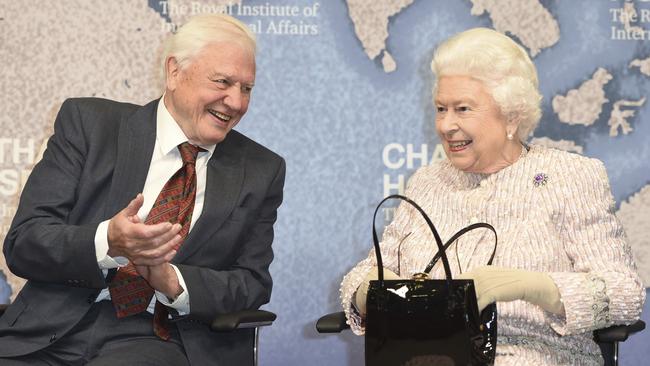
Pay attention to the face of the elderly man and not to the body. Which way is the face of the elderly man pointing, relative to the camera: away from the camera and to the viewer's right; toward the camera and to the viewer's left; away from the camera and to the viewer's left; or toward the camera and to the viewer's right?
toward the camera and to the viewer's right

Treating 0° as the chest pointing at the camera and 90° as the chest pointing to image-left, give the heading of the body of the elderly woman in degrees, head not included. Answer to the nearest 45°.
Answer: approximately 45°

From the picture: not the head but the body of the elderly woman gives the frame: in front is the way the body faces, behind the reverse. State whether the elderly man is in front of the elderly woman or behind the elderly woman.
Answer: in front

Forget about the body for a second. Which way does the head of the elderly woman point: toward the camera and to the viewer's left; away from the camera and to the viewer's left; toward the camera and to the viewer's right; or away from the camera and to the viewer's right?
toward the camera and to the viewer's left
